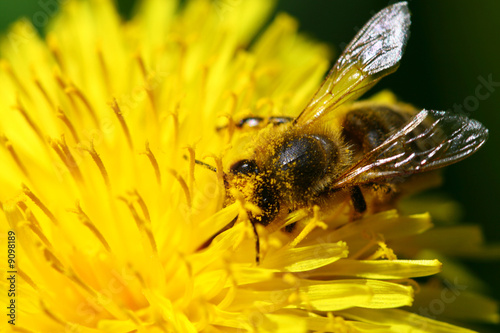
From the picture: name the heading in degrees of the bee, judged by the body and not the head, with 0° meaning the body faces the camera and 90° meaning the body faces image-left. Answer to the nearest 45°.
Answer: approximately 45°
